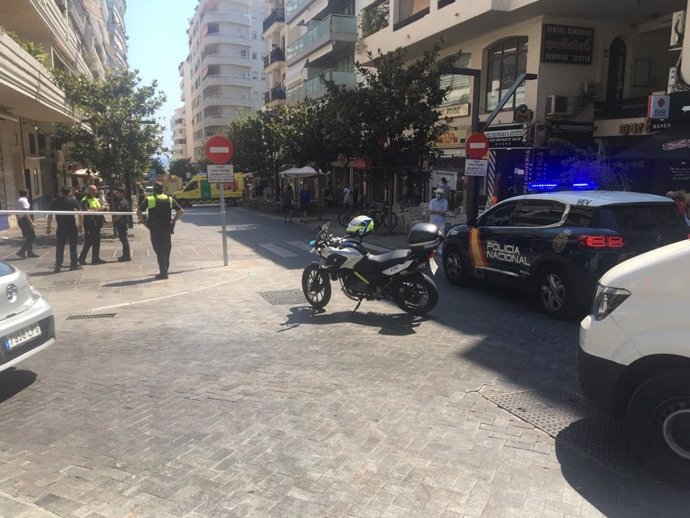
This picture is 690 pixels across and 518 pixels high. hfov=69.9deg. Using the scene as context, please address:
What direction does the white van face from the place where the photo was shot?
facing to the left of the viewer

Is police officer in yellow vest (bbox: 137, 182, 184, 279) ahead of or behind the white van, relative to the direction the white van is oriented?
ahead

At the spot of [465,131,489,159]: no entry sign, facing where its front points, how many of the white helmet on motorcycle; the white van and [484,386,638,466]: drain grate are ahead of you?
3

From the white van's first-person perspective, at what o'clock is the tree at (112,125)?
The tree is roughly at 1 o'clock from the white van.

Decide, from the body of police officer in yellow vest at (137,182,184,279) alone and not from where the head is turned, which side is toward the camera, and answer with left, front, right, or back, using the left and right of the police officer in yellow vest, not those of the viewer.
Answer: back

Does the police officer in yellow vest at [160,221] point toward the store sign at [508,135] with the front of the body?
no

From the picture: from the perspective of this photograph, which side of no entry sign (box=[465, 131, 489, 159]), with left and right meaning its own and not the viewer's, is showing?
front

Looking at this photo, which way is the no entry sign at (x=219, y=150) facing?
toward the camera

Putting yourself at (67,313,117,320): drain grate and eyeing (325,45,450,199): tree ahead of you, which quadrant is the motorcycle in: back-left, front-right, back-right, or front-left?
front-right

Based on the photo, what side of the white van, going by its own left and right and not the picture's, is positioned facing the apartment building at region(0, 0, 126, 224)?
front

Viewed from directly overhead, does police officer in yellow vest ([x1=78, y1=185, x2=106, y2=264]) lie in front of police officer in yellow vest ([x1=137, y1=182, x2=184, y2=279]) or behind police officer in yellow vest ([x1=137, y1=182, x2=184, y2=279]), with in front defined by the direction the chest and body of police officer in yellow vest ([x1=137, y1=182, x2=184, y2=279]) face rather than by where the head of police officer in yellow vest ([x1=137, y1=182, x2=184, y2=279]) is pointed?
in front

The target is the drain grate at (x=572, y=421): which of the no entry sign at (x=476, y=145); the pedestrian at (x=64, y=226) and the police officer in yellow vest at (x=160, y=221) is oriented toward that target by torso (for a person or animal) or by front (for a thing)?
the no entry sign
